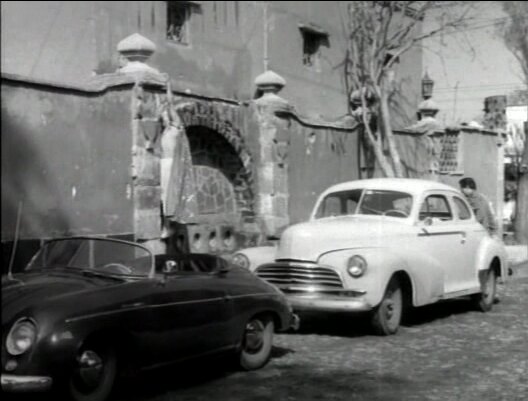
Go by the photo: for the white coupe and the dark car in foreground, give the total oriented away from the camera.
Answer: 0

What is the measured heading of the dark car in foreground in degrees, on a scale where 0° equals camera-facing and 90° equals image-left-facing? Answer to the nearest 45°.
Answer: approximately 45°

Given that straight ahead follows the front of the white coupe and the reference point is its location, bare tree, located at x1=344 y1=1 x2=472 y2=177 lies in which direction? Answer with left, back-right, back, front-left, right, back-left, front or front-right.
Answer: back-right

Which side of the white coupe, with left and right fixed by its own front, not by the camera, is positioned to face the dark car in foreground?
front

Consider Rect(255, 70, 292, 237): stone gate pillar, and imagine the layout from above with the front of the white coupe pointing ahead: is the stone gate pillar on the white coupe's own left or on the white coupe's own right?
on the white coupe's own right

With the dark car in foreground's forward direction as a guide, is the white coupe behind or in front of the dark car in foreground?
behind

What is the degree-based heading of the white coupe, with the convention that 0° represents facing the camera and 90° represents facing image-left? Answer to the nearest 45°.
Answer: approximately 45°

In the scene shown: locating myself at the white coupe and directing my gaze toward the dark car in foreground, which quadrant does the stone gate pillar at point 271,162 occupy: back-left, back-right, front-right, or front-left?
back-right

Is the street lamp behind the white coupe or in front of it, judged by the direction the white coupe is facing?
behind

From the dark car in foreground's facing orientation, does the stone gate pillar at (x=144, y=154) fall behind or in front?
behind
